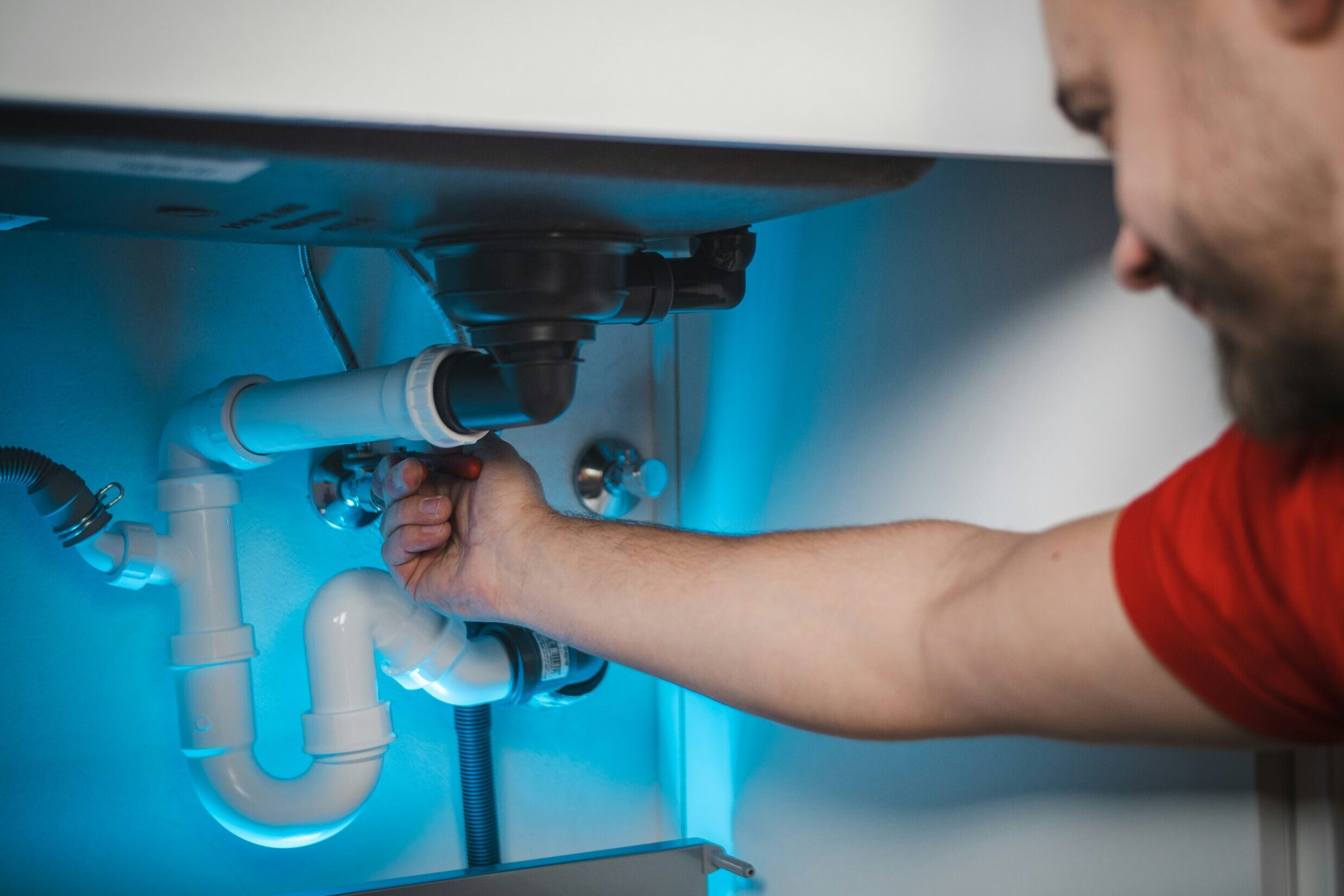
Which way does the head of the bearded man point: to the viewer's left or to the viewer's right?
to the viewer's left

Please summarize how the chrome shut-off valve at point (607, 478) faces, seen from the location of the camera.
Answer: facing the viewer and to the right of the viewer
